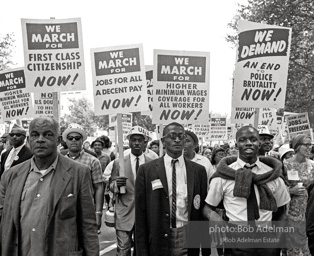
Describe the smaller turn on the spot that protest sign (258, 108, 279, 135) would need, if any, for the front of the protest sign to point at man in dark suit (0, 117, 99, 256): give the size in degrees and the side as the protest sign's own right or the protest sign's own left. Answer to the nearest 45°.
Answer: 0° — it already faces them

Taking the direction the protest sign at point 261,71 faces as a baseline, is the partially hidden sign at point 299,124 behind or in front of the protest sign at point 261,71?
behind

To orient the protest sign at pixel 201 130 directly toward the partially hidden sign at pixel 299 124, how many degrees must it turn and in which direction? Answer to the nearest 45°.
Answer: approximately 45° to its left

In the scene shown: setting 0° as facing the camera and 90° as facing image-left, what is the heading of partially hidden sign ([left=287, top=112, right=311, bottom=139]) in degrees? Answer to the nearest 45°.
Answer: approximately 0°

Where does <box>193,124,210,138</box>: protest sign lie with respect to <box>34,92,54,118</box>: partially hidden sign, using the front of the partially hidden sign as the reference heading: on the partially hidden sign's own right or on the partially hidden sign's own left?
on the partially hidden sign's own left
